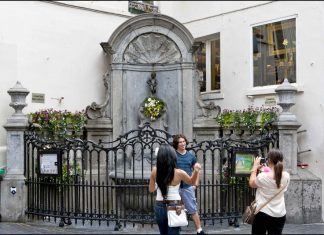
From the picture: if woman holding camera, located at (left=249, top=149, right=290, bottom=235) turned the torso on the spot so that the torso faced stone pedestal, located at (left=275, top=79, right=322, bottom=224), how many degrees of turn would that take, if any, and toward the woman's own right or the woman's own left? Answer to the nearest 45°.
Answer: approximately 45° to the woman's own right

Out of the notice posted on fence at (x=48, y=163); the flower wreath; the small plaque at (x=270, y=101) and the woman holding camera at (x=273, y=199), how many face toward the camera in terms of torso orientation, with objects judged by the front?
3

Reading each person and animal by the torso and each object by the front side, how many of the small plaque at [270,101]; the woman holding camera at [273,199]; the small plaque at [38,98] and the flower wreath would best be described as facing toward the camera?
3

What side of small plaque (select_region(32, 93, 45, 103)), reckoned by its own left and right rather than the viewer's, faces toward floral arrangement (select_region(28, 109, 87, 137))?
front

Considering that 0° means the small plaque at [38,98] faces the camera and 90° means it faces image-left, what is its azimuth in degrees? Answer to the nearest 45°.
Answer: approximately 0°

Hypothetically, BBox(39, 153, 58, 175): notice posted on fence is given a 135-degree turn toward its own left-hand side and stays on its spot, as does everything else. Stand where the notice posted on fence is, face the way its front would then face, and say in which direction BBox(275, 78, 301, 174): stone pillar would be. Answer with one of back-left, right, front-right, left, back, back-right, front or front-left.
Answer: front-right

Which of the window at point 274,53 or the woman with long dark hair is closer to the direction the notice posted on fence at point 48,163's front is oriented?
the woman with long dark hair

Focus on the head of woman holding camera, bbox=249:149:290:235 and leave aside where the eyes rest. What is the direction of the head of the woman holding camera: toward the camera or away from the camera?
away from the camera
